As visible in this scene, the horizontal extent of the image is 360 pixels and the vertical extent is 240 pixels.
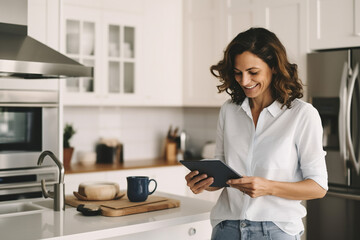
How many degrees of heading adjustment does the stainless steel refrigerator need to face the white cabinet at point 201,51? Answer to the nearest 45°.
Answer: approximately 90° to its right

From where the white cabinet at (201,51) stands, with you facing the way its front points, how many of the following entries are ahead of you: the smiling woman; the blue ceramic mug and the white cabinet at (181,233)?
3

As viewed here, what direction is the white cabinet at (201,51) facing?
toward the camera

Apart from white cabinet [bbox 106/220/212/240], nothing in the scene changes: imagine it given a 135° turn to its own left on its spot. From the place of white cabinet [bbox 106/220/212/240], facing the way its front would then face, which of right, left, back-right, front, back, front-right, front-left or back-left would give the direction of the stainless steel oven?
front-left

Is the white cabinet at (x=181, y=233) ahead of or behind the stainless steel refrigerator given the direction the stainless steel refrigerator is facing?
ahead

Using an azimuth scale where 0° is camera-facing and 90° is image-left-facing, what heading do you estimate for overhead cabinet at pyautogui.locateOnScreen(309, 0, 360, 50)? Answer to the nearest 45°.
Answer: approximately 45°

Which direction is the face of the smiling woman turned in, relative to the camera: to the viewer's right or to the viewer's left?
to the viewer's left

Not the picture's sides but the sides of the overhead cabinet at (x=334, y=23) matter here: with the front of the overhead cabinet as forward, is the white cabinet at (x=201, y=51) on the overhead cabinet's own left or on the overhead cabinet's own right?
on the overhead cabinet's own right

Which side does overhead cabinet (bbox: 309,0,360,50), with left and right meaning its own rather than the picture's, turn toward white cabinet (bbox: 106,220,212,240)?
front

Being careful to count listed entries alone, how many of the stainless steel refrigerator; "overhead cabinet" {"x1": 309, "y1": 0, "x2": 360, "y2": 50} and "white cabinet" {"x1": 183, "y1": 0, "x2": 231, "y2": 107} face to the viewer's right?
0

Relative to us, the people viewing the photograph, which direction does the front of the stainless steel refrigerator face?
facing the viewer and to the left of the viewer
